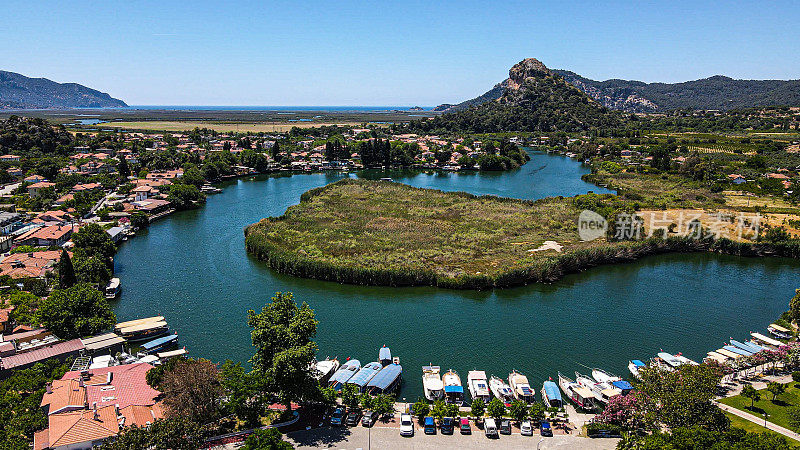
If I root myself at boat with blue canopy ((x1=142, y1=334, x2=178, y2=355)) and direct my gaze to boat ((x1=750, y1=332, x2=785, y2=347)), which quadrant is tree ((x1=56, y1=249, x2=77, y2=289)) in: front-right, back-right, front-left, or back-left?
back-left

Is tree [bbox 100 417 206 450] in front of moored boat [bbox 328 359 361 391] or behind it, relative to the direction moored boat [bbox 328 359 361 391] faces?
behind

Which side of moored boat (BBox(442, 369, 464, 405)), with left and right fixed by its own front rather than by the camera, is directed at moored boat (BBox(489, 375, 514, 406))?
right

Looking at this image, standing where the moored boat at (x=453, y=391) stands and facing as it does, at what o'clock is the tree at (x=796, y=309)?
The tree is roughly at 2 o'clock from the moored boat.

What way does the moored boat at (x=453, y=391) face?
away from the camera

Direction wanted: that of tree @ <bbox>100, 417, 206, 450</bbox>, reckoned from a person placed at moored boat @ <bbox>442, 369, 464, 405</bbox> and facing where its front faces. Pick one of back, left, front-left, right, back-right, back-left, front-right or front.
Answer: back-left

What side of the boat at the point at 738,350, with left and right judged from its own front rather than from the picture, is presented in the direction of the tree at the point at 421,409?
left

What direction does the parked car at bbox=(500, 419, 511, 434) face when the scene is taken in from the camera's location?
facing away from the viewer

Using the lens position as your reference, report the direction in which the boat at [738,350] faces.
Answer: facing away from the viewer and to the left of the viewer

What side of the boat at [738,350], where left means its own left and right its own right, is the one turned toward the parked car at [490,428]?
left

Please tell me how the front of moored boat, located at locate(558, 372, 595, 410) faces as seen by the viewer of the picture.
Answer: facing away from the viewer and to the left of the viewer

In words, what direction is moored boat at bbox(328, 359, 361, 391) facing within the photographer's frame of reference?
facing away from the viewer and to the right of the viewer
